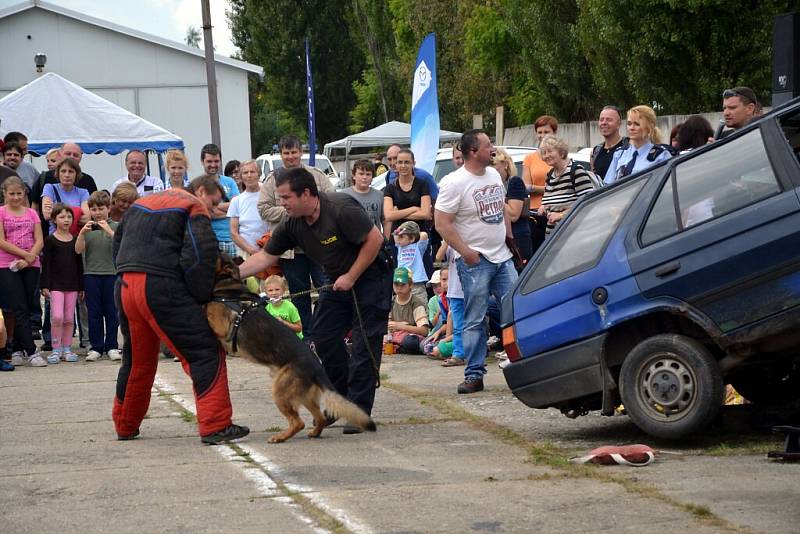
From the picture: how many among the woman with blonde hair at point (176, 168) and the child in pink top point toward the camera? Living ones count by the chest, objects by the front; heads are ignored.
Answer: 2

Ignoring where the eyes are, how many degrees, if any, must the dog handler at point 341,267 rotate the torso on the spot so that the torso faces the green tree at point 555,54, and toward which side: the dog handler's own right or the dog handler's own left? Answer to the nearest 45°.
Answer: approximately 135° to the dog handler's own right

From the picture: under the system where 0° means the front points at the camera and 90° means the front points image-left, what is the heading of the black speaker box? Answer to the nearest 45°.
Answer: approximately 45°

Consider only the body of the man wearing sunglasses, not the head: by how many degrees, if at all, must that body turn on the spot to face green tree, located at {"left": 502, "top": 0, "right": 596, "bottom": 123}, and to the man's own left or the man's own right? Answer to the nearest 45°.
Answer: approximately 135° to the man's own right

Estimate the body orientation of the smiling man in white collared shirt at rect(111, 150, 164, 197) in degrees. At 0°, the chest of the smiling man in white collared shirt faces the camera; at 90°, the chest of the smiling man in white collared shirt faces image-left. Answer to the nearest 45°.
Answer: approximately 0°

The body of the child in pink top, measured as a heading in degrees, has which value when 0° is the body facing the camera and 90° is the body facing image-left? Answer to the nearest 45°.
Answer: approximately 0°
